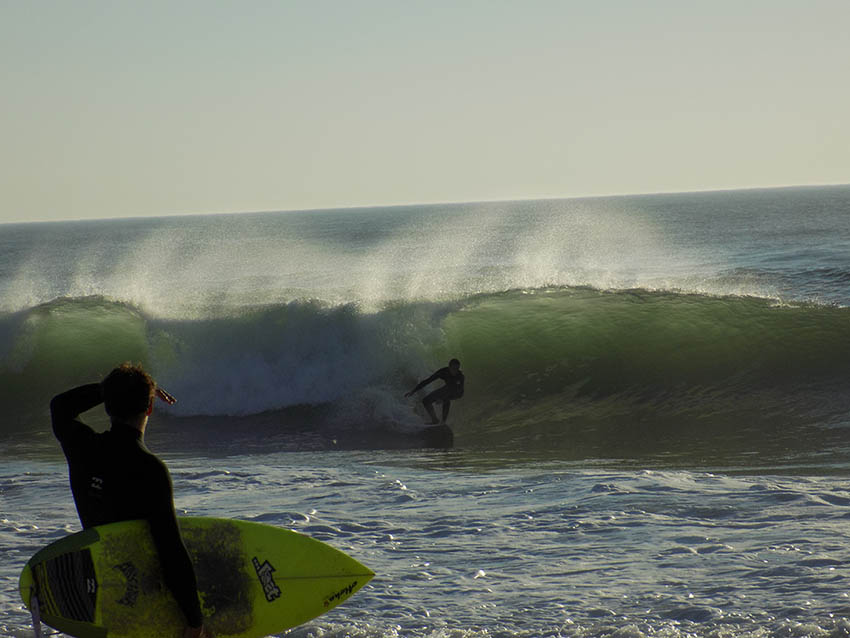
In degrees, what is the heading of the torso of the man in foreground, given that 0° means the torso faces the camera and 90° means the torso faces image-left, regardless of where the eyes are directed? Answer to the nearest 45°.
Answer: approximately 225°

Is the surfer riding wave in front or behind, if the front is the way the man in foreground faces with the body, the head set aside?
in front

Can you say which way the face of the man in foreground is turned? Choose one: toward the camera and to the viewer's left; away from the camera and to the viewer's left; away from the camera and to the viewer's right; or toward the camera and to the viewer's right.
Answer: away from the camera and to the viewer's right
